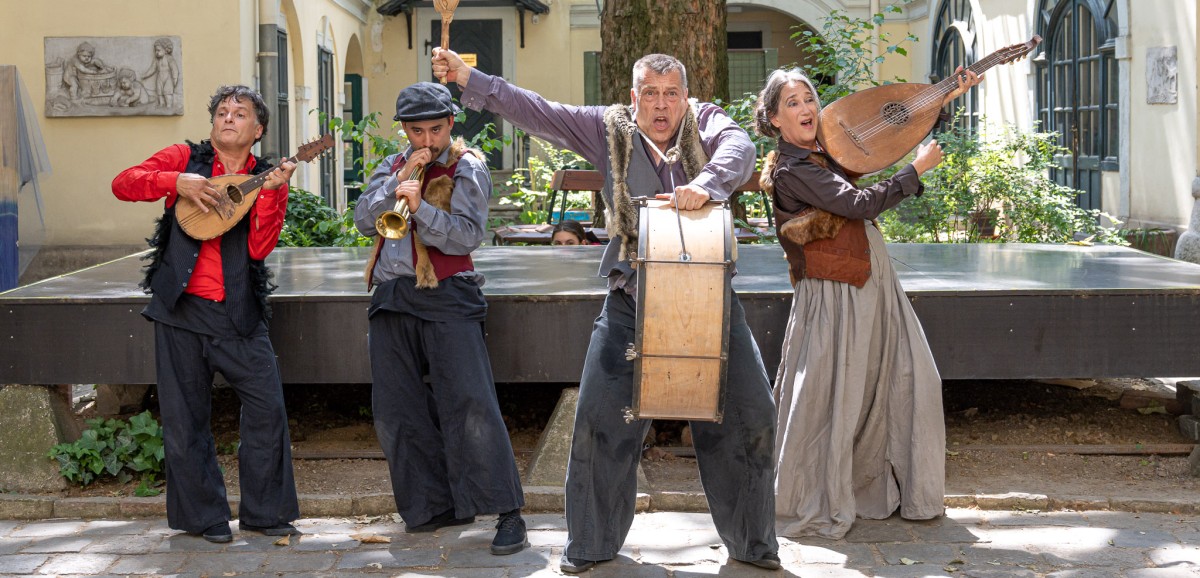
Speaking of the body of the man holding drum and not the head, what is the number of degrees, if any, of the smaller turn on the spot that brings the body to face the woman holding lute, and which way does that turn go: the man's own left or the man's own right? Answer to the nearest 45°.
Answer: approximately 135° to the man's own left

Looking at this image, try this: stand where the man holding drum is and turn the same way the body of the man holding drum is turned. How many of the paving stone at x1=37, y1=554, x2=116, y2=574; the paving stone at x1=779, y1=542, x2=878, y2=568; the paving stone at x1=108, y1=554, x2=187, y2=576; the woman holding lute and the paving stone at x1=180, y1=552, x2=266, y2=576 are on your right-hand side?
3

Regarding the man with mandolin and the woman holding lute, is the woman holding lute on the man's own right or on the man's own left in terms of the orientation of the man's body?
on the man's own left

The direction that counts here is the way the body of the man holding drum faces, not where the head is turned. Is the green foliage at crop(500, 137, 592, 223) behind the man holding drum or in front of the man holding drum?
behind

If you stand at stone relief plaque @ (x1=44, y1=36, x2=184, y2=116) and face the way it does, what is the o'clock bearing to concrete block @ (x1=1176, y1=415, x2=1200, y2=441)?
The concrete block is roughly at 11 o'clock from the stone relief plaque.

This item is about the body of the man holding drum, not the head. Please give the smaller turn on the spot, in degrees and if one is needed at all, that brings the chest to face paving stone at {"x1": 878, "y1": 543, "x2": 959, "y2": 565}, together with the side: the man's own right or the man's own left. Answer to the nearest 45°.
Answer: approximately 90° to the man's own left
